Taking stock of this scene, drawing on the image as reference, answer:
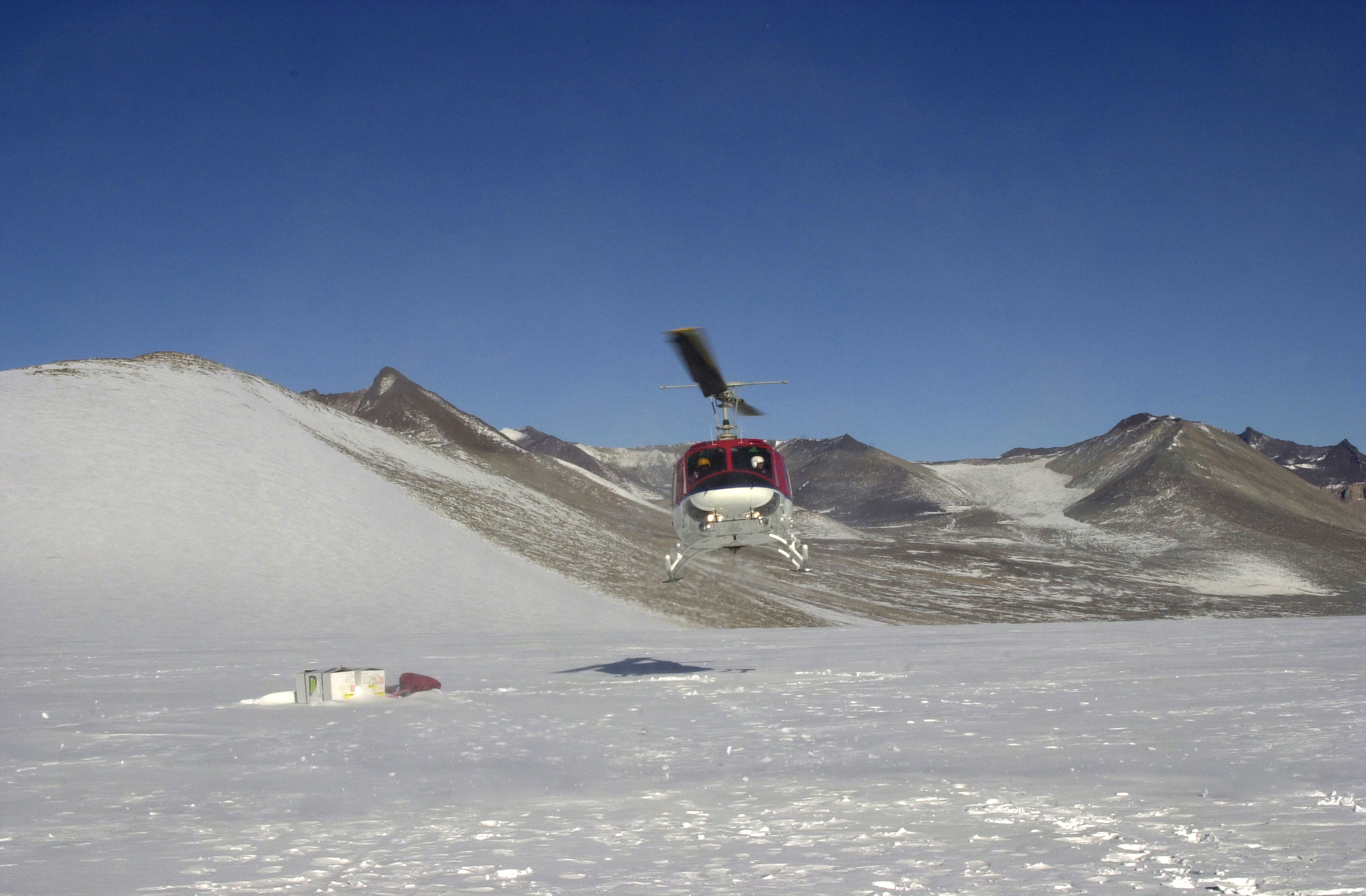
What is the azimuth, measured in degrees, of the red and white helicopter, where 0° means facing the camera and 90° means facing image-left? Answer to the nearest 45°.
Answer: approximately 0°

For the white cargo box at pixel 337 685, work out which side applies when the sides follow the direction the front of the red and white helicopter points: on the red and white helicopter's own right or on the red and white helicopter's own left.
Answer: on the red and white helicopter's own right

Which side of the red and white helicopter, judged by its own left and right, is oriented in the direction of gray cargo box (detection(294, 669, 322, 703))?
right

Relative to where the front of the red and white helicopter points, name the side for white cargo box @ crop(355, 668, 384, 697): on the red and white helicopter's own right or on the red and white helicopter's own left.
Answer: on the red and white helicopter's own right

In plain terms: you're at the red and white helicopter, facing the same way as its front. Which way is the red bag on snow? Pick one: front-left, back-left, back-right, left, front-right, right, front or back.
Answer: right

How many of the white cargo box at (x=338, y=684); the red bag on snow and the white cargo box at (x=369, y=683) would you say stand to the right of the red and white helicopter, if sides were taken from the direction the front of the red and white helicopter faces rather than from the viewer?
3

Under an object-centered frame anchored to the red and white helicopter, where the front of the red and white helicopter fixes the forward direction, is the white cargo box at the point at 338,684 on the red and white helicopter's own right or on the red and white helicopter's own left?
on the red and white helicopter's own right
